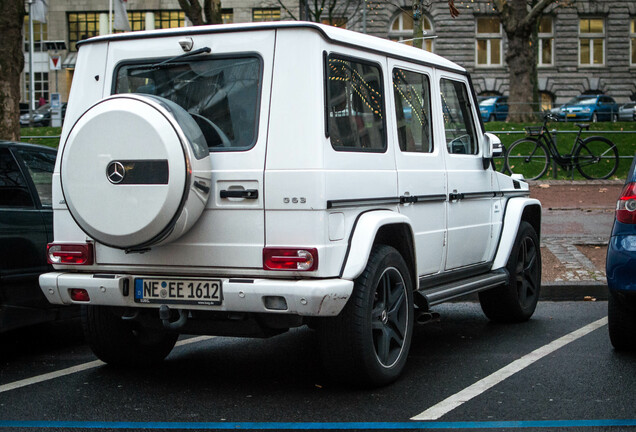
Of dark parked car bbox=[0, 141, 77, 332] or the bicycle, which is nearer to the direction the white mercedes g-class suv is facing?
the bicycle

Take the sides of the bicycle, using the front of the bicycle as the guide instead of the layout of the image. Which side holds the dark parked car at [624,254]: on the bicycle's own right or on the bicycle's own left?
on the bicycle's own left

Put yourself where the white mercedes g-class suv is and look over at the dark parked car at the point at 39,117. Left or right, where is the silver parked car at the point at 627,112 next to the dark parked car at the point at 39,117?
right

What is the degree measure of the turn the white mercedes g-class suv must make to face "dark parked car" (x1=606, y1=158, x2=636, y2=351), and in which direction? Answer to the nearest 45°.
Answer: approximately 45° to its right

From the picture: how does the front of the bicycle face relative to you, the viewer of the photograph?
facing to the left of the viewer

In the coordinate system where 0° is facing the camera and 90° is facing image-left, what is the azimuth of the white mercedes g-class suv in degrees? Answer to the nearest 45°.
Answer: approximately 225°

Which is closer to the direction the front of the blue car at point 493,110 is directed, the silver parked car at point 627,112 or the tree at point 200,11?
the tree

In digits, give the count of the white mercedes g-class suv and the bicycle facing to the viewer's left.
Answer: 1
